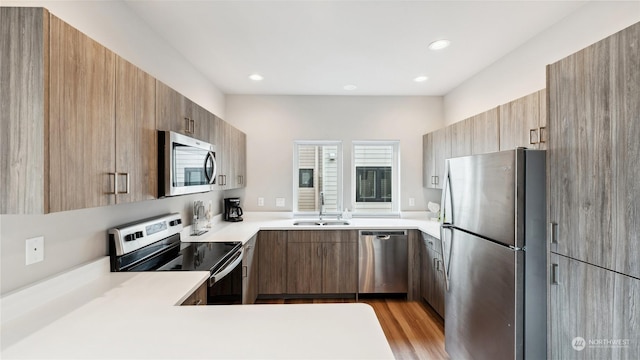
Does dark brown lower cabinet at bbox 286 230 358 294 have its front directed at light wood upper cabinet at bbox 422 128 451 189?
no

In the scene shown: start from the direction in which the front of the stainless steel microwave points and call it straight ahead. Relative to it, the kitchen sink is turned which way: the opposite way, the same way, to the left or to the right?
to the right

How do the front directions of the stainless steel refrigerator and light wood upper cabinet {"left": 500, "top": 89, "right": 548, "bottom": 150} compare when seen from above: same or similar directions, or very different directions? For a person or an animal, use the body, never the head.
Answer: same or similar directions

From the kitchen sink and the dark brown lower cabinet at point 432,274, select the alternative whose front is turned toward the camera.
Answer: the kitchen sink

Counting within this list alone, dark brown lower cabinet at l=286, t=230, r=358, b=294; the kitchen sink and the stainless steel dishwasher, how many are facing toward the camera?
3

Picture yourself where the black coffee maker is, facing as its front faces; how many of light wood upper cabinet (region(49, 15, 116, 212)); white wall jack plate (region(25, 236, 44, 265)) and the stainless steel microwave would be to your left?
0

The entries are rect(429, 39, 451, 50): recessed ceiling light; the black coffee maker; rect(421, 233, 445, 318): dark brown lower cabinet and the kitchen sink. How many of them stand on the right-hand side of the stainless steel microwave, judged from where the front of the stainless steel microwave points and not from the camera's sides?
0

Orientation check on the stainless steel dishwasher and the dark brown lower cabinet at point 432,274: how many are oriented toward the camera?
1

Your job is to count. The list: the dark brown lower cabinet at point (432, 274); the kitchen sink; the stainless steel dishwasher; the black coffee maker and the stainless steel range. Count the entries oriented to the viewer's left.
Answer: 1

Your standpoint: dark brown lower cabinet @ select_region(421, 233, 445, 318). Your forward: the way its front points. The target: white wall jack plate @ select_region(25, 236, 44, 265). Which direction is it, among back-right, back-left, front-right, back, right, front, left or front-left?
front-left

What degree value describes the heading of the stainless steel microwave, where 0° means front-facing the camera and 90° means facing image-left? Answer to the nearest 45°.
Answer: approximately 315°

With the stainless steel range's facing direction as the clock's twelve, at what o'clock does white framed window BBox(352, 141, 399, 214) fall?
The white framed window is roughly at 10 o'clock from the stainless steel range.

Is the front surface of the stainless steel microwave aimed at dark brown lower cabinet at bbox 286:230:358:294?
no

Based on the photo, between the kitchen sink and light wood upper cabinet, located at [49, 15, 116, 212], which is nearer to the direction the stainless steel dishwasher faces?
the light wood upper cabinet

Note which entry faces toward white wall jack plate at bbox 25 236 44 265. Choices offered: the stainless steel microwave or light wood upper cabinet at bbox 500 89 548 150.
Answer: the light wood upper cabinet

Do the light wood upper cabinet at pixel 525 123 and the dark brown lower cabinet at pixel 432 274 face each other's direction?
no

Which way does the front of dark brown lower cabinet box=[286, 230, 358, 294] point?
toward the camera

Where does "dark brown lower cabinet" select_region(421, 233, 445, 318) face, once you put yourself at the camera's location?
facing to the left of the viewer

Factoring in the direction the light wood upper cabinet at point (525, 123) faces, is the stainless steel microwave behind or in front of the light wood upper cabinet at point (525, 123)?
in front

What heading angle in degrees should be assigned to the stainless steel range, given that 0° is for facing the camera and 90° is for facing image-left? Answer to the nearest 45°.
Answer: approximately 315°

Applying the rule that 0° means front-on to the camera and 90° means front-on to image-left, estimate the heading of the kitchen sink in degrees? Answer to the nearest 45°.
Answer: approximately 0°

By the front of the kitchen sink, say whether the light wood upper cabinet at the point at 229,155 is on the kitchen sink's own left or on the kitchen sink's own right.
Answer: on the kitchen sink's own right

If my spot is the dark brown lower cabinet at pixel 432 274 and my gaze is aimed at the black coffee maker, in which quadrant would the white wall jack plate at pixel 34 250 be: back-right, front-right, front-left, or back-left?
front-left
